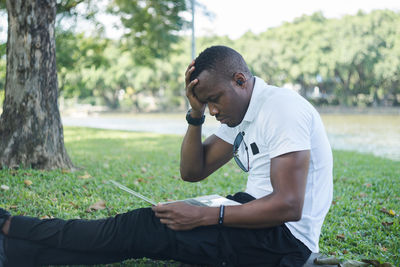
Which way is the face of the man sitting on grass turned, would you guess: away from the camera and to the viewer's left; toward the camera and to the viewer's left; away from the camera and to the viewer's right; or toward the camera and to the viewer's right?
toward the camera and to the viewer's left

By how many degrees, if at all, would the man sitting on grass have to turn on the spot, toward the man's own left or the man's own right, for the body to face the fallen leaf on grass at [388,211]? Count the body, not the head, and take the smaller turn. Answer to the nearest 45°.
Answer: approximately 135° to the man's own right

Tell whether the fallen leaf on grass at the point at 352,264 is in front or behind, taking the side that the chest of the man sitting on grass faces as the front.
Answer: behind

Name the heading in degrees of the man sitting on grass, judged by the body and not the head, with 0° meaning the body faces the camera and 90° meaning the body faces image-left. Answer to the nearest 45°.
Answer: approximately 90°

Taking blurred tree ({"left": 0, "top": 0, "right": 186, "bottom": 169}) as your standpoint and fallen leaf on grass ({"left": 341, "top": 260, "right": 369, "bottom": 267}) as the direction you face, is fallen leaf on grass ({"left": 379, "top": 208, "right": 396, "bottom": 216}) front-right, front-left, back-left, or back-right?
front-left
